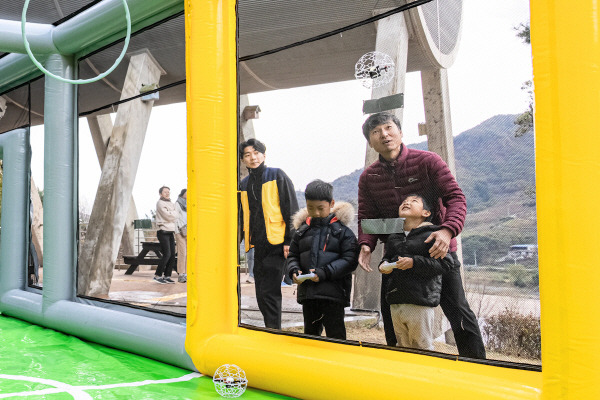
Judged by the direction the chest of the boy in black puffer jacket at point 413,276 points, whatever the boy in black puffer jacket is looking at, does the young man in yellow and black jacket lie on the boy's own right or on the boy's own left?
on the boy's own right

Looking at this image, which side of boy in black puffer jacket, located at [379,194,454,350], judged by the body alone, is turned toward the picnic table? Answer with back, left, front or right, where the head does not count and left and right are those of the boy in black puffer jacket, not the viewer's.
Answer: right

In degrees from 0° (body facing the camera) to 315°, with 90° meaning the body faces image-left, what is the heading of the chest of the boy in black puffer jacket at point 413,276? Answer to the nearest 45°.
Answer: approximately 45°

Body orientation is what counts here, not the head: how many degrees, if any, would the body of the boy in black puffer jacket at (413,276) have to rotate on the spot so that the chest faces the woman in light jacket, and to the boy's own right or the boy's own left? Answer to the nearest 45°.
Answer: approximately 90° to the boy's own right

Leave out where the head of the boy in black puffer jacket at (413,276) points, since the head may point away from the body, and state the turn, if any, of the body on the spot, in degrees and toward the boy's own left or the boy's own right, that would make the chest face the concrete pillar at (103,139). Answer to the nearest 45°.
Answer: approximately 90° to the boy's own right

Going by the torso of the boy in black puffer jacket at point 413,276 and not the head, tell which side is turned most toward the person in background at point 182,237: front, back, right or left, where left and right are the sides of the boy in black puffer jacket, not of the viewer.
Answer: right
